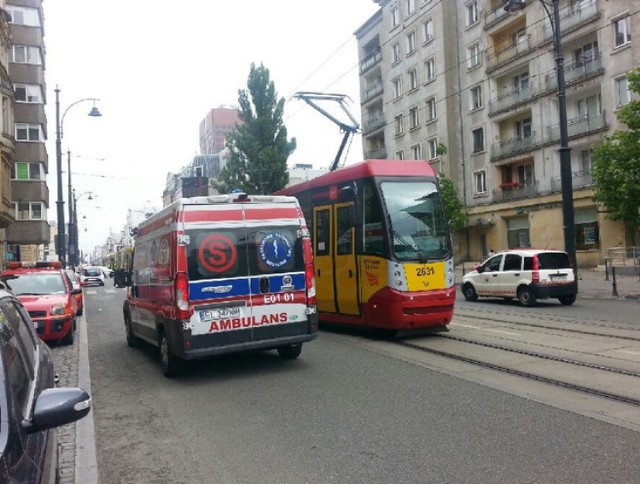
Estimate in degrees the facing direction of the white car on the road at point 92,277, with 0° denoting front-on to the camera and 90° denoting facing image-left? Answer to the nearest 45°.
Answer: approximately 0°

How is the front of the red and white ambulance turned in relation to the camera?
facing away from the viewer and to the left of the viewer

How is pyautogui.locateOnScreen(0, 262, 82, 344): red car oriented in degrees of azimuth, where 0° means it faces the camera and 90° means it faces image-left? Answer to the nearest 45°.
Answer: approximately 0°

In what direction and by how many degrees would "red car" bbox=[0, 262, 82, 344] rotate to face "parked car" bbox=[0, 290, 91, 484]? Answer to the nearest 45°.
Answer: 0° — it already faces it

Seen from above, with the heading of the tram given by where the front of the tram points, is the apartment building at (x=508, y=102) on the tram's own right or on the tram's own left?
on the tram's own left

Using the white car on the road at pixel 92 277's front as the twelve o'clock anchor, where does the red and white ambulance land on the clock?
The red and white ambulance is roughly at 12 o'clock from the white car on the road.

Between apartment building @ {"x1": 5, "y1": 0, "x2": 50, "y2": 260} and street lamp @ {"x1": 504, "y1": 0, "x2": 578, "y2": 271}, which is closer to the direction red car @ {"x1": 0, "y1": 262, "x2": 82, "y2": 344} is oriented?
the street lamp

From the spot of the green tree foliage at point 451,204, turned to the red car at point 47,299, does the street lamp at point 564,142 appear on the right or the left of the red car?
left

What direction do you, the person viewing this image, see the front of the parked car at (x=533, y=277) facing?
facing away from the viewer and to the left of the viewer

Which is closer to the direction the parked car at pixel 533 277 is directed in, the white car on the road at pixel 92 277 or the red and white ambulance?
the white car on the road

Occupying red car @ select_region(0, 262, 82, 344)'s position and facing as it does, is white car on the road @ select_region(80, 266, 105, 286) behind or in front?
behind

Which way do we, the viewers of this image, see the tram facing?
facing the viewer and to the right of the viewer
